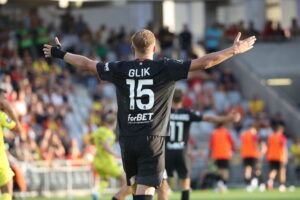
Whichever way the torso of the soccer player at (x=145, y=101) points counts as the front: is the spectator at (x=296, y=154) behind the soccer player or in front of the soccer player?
in front

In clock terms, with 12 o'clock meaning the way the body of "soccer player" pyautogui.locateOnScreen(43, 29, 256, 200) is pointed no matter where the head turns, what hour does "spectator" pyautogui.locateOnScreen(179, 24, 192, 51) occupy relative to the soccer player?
The spectator is roughly at 12 o'clock from the soccer player.

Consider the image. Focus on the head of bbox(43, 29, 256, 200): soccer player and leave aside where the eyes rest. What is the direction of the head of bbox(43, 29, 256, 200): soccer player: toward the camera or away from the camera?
away from the camera

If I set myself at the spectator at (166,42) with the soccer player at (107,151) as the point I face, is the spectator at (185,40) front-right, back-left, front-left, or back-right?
back-left

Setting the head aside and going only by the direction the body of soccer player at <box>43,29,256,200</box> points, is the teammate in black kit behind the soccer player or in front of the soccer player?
in front

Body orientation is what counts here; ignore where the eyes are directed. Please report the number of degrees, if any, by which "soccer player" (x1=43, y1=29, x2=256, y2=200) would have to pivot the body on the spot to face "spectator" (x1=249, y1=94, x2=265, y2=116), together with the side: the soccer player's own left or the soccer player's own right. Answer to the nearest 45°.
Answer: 0° — they already face them

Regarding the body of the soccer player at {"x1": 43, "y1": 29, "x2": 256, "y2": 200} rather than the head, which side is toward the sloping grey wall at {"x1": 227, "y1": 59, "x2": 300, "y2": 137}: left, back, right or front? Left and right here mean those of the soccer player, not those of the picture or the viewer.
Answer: front

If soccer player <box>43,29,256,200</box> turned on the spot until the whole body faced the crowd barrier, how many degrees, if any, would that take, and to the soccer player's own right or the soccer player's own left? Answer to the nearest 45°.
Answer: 0° — they already face it

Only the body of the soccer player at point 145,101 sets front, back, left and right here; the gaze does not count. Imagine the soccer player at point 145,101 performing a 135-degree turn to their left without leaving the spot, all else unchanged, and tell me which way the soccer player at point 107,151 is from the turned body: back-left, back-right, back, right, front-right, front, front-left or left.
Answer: back-right

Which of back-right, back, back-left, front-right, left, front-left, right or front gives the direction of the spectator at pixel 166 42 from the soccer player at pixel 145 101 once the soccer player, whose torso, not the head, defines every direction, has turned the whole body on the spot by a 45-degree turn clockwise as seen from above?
front-left

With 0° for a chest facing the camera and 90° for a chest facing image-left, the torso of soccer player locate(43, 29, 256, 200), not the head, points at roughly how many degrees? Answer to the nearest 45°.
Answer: approximately 180°
